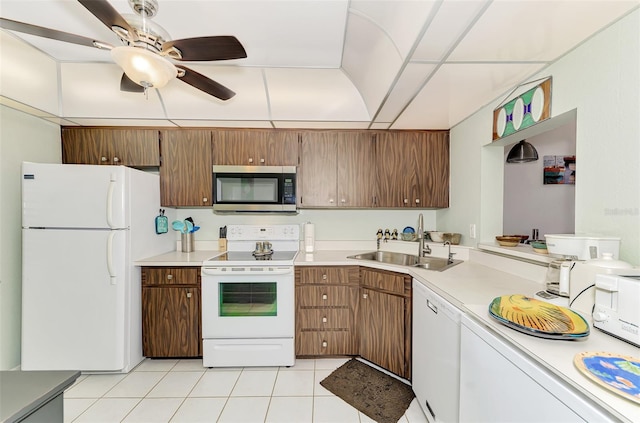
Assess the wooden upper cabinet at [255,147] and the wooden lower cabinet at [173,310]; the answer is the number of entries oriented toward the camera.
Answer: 2

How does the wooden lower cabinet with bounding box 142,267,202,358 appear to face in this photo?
toward the camera

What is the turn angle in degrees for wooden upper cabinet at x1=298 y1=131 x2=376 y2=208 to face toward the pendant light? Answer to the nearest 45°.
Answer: approximately 90° to its left

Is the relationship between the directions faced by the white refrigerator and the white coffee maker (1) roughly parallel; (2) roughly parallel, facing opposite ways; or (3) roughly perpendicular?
roughly perpendicular

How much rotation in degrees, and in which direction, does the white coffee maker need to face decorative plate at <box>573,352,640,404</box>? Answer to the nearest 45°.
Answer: approximately 45° to its left

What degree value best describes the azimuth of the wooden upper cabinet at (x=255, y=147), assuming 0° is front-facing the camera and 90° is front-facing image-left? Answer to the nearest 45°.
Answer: approximately 0°

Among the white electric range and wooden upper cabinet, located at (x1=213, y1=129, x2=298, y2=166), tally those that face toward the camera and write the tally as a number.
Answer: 2

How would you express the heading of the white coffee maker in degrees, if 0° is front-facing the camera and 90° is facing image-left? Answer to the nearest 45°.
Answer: approximately 45°

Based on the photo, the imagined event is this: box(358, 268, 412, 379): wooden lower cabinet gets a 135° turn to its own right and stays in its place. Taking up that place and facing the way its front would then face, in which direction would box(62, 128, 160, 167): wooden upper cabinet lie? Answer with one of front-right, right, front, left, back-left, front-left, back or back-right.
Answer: left

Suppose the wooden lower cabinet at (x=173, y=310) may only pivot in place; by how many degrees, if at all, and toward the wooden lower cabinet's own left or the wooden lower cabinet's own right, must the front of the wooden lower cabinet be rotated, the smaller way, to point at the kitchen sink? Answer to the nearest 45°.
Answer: approximately 45° to the wooden lower cabinet's own left

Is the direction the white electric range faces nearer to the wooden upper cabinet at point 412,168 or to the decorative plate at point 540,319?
the decorative plate

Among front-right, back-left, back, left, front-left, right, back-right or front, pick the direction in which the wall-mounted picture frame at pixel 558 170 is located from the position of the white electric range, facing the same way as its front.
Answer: left

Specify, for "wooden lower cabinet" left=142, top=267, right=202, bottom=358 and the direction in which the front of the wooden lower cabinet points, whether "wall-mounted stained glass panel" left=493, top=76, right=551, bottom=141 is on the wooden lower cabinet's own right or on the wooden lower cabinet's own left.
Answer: on the wooden lower cabinet's own left
